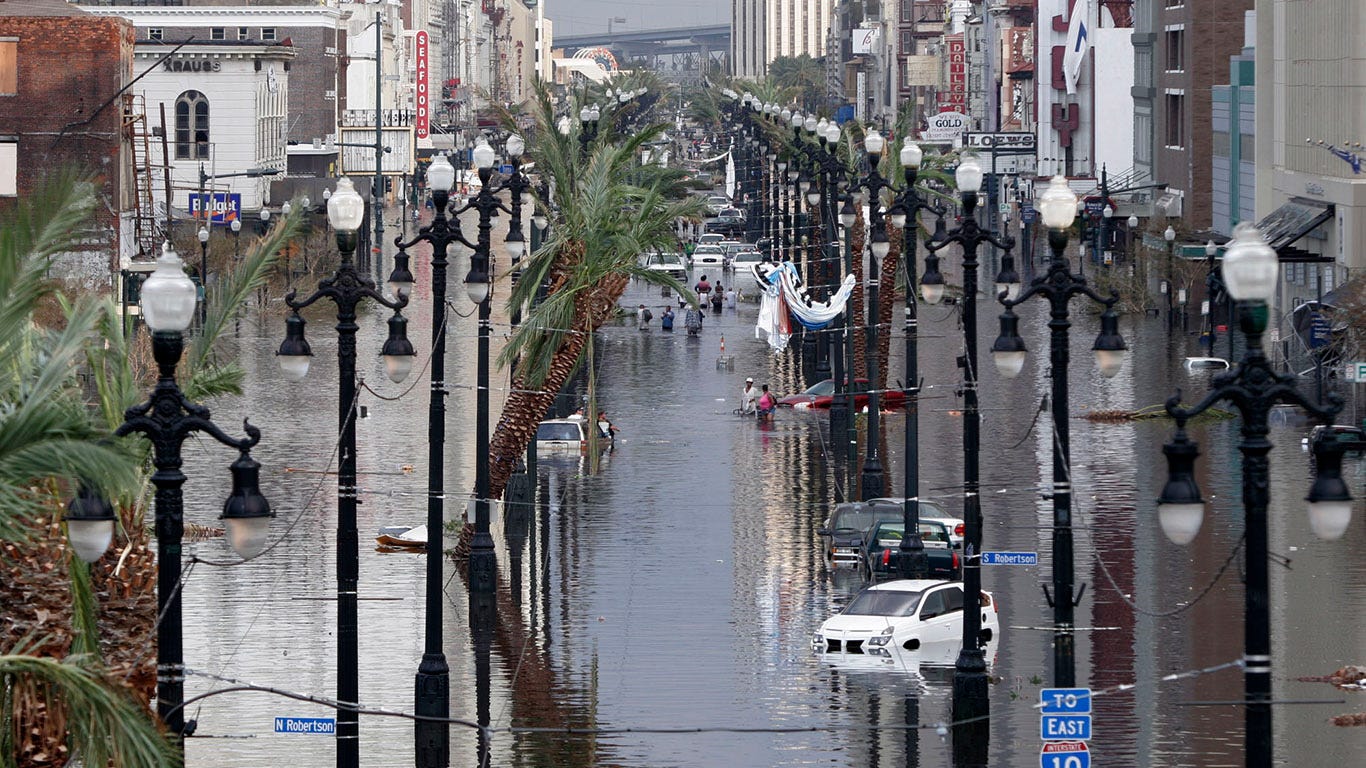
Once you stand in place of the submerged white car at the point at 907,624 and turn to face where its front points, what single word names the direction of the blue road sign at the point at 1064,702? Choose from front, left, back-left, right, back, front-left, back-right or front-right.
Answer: front-left

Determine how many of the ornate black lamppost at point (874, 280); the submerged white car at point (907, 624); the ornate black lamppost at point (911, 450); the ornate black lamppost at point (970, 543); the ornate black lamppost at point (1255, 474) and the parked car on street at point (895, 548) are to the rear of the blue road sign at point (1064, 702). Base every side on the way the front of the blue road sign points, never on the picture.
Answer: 5

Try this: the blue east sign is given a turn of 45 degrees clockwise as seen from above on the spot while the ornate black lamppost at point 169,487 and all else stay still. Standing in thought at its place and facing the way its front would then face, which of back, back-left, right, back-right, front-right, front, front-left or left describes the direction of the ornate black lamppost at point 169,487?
front

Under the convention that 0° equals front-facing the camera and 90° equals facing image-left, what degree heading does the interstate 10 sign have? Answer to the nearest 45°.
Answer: approximately 0°

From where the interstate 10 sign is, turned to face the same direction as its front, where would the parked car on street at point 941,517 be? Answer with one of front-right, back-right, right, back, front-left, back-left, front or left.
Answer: back

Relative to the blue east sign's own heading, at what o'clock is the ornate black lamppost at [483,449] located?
The ornate black lamppost is roughly at 5 o'clock from the blue east sign.

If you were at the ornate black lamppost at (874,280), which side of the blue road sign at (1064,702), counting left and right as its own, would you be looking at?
back

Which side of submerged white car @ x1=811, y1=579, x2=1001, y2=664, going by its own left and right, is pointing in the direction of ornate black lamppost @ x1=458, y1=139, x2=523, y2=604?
right

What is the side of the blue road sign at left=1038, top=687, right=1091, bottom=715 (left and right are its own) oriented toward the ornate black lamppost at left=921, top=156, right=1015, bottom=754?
back

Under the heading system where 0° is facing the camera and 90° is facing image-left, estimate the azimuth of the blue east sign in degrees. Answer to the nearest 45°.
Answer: approximately 0°

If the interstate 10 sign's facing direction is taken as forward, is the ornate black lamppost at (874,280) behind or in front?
behind
